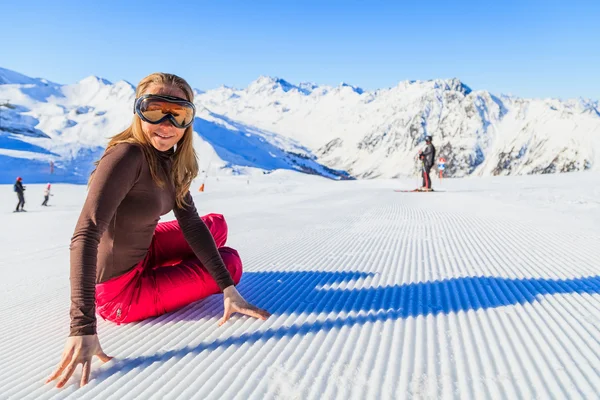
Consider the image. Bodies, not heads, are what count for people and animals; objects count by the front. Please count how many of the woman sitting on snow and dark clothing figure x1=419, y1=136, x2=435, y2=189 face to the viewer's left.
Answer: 1

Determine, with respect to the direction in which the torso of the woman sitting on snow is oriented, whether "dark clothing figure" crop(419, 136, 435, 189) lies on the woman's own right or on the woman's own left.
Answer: on the woman's own left

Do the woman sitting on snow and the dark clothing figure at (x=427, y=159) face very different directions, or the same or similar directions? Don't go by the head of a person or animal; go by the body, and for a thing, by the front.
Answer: very different directions

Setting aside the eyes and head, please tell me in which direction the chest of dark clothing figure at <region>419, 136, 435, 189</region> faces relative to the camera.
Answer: to the viewer's left

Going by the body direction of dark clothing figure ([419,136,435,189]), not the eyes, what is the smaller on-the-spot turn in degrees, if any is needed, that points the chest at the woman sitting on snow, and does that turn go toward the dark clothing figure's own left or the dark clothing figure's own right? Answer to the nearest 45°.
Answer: approximately 90° to the dark clothing figure's own left

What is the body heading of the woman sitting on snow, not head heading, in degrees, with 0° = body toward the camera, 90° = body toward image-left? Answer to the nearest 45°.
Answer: approximately 315°
